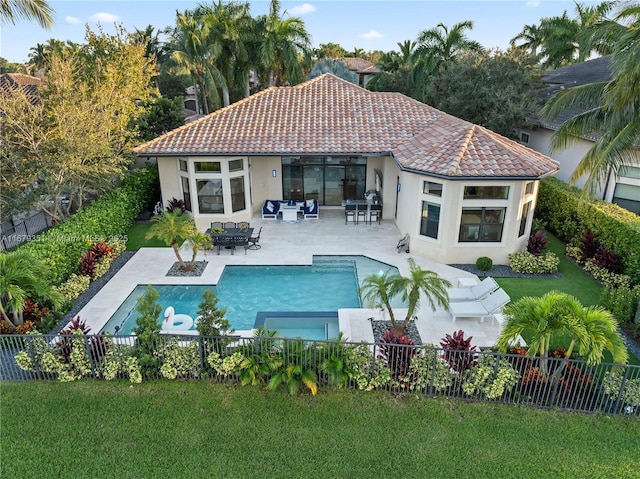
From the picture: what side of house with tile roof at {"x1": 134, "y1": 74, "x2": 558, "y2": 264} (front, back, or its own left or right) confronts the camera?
back

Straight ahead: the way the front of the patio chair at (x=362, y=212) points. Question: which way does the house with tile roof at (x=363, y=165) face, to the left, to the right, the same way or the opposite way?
the opposite way

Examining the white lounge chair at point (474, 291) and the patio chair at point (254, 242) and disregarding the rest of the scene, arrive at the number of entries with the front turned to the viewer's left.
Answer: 2

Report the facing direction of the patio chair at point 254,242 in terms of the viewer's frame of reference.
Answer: facing to the left of the viewer

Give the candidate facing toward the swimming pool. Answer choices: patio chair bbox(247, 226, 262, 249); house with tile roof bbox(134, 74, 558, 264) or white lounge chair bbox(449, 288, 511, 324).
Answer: the white lounge chair

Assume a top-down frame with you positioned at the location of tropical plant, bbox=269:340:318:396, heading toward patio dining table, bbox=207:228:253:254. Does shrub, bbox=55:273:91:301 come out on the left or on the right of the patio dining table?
left

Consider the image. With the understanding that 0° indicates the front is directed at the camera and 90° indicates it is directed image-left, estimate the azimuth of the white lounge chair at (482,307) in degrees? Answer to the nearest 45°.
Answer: approximately 90°

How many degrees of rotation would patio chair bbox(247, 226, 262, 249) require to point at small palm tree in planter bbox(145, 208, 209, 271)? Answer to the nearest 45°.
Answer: approximately 45° to its left

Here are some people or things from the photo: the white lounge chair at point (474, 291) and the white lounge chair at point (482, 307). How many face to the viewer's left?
2

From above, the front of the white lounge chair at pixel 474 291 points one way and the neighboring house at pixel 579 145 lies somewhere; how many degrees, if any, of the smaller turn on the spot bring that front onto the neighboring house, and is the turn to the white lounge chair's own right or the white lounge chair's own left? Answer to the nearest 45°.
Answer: approximately 90° to the white lounge chair's own right

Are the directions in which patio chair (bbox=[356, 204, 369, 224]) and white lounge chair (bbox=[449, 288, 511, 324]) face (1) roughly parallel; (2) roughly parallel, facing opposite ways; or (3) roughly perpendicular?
roughly perpendicular

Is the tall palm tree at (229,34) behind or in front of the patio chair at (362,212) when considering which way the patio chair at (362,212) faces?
in front
